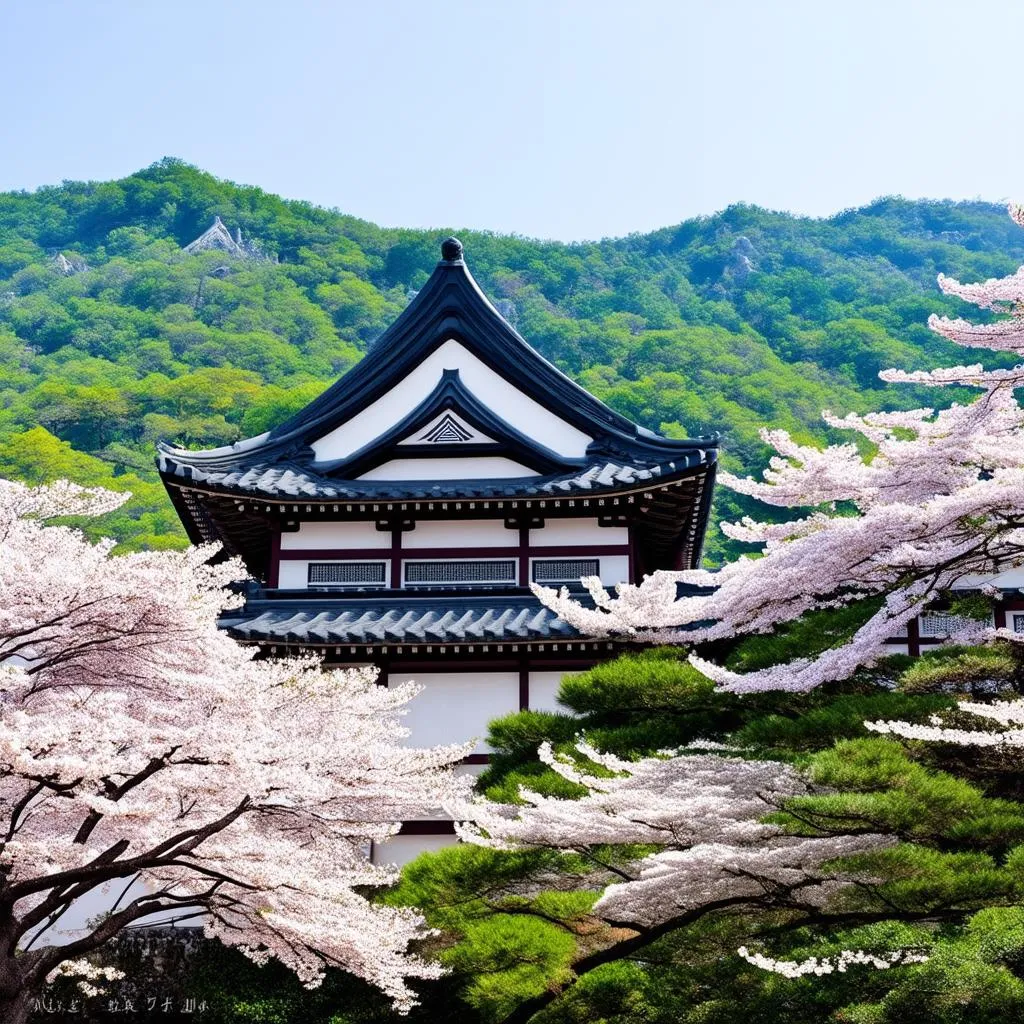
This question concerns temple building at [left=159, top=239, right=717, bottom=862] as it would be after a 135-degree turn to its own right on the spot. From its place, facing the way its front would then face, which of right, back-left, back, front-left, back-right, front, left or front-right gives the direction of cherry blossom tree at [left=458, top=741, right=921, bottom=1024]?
back-left

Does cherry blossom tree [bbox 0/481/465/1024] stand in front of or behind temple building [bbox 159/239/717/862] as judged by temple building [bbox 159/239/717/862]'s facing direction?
in front

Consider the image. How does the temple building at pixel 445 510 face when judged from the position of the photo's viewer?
facing the viewer
